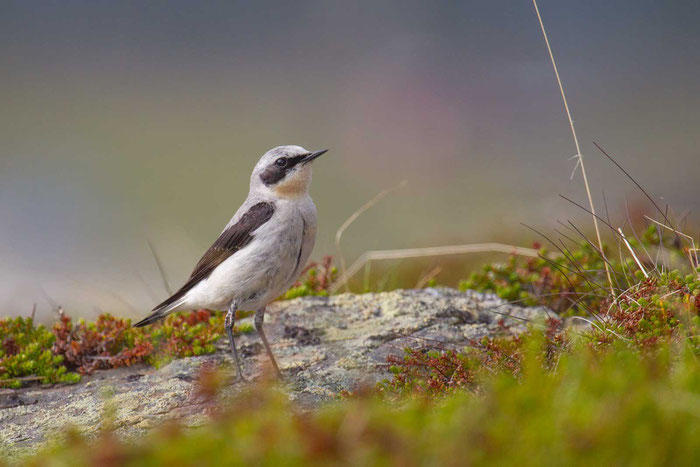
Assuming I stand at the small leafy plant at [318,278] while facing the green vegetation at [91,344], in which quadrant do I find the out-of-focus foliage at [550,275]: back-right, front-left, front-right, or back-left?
back-left

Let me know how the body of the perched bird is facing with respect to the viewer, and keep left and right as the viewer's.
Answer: facing to the right of the viewer

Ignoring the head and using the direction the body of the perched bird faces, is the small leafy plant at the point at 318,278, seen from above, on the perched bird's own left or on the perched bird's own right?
on the perched bird's own left

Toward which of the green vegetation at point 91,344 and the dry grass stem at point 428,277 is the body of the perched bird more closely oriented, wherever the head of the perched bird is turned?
the dry grass stem

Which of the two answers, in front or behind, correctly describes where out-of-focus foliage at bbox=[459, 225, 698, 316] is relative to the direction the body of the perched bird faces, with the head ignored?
in front

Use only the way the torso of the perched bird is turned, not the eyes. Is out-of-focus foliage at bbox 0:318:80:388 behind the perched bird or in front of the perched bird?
behind

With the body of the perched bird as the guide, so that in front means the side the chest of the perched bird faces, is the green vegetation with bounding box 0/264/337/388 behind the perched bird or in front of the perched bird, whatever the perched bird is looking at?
behind

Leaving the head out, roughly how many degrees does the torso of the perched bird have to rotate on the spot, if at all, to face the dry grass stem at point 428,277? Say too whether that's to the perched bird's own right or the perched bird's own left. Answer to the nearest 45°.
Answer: approximately 45° to the perched bird's own left
